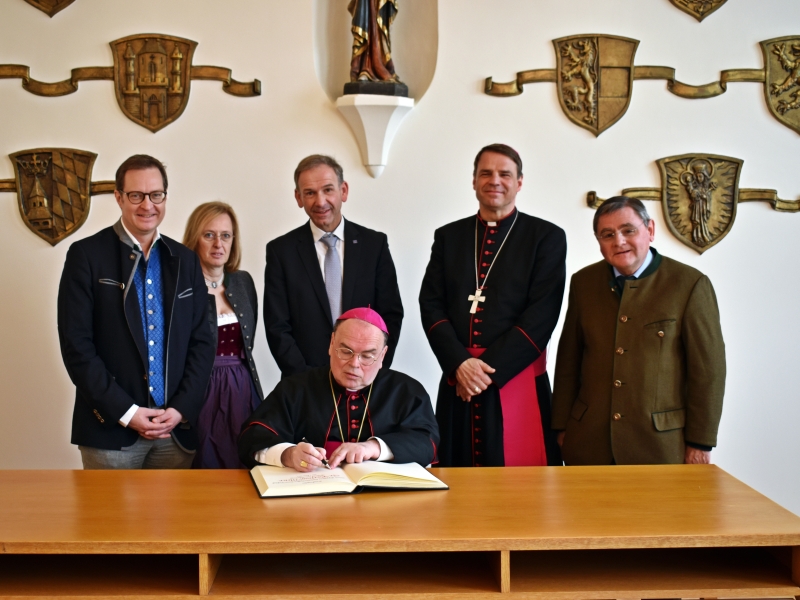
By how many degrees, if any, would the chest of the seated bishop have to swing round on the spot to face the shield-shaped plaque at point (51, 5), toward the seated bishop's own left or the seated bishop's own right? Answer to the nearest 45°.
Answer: approximately 135° to the seated bishop's own right

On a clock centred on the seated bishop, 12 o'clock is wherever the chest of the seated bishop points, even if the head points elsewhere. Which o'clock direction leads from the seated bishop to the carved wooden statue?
The carved wooden statue is roughly at 6 o'clock from the seated bishop.

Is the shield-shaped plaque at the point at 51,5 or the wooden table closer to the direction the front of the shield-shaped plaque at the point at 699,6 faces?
the wooden table

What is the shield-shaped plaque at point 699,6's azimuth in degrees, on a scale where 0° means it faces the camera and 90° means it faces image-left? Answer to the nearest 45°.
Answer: approximately 0°

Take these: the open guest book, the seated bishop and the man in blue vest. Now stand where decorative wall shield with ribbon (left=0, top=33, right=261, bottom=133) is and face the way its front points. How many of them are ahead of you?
3

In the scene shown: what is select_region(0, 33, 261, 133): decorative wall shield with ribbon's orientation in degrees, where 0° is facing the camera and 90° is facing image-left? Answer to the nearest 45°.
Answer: approximately 0°
